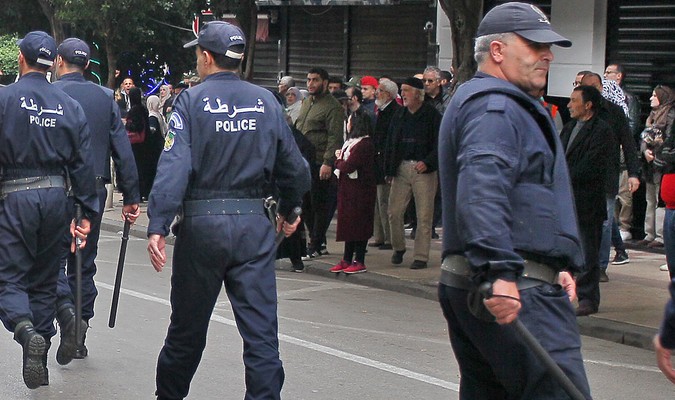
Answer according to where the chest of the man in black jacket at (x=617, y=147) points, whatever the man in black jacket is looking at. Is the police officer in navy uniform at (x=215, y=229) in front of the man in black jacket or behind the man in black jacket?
in front

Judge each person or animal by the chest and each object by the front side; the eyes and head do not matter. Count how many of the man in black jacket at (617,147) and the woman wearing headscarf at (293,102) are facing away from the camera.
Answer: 0

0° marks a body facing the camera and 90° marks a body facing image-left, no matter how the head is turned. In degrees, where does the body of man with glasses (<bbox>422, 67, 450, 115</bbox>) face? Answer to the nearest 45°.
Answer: approximately 45°

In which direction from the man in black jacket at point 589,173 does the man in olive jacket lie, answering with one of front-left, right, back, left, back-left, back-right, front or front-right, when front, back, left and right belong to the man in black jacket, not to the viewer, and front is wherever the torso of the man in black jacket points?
right

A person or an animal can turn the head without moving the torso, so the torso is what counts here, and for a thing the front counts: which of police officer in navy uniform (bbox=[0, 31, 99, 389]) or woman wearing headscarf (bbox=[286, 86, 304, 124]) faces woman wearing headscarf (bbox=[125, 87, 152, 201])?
the police officer in navy uniform

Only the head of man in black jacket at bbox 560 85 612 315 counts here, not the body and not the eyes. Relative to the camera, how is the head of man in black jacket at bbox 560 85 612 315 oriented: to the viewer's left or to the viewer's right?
to the viewer's left

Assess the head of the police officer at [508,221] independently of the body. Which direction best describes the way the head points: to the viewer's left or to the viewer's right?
to the viewer's right

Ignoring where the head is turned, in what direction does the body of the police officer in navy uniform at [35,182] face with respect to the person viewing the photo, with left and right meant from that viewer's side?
facing away from the viewer

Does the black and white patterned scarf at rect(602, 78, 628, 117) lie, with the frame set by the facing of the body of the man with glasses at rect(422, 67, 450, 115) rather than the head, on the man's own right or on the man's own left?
on the man's own left

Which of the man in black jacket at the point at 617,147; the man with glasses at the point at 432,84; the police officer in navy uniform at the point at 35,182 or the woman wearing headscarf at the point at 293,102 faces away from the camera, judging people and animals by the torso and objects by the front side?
the police officer in navy uniform

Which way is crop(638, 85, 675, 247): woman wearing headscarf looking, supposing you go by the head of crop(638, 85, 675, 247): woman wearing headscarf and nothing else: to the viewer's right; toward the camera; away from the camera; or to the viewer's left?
to the viewer's left

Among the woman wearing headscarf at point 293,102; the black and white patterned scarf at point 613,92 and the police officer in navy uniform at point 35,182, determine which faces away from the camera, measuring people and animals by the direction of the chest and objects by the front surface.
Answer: the police officer in navy uniform

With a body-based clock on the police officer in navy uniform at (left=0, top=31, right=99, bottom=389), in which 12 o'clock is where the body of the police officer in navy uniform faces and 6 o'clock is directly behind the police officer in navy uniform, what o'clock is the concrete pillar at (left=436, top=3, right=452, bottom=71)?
The concrete pillar is roughly at 1 o'clock from the police officer in navy uniform.

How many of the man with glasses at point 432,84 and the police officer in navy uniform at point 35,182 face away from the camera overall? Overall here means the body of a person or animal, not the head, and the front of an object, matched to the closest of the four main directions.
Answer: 1
